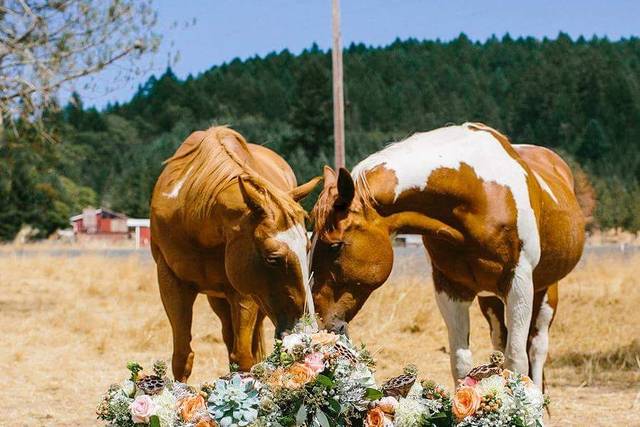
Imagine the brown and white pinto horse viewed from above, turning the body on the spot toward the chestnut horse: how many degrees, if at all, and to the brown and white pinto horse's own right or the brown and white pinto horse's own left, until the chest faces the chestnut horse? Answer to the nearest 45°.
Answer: approximately 45° to the brown and white pinto horse's own right

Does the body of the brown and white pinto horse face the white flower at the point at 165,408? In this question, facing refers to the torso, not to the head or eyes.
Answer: yes

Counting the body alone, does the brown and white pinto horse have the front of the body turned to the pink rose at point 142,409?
yes

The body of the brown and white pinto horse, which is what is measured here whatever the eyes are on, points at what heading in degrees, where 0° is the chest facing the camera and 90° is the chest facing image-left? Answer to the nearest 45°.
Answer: approximately 45°

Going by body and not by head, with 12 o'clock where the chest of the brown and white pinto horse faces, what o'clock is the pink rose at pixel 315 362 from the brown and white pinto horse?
The pink rose is roughly at 11 o'clock from the brown and white pinto horse.

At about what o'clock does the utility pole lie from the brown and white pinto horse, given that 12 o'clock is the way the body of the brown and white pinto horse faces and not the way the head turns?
The utility pole is roughly at 4 o'clock from the brown and white pinto horse.

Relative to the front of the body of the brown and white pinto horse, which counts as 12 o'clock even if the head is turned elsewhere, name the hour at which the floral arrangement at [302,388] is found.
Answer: The floral arrangement is roughly at 11 o'clock from the brown and white pinto horse.
